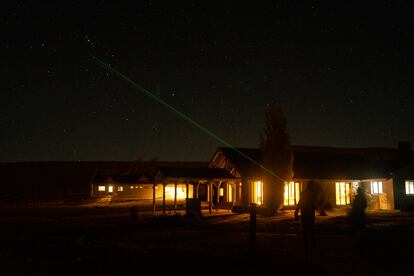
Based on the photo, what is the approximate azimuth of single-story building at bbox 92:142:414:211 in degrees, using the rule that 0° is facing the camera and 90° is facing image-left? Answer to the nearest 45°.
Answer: approximately 45°

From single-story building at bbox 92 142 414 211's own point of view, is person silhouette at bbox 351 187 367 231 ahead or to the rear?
ahead
